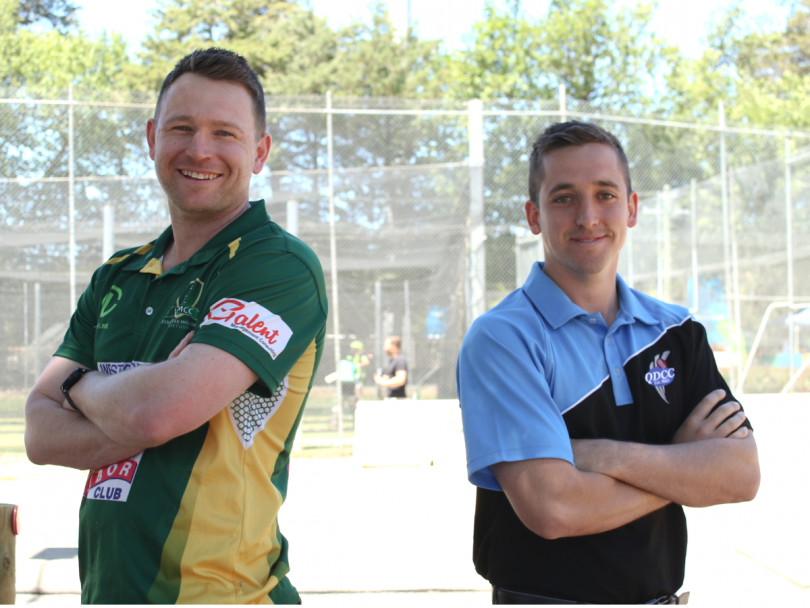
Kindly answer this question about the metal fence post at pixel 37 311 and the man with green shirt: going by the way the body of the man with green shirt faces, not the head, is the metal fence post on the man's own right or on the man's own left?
on the man's own right

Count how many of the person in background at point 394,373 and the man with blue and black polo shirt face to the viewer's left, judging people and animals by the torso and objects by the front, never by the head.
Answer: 1

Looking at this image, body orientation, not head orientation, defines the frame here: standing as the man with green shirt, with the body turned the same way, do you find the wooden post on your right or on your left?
on your right

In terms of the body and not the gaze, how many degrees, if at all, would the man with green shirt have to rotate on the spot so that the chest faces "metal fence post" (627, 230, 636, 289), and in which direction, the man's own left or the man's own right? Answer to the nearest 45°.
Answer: approximately 180°

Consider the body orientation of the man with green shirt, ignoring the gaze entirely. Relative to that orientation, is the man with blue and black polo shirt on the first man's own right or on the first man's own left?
on the first man's own left

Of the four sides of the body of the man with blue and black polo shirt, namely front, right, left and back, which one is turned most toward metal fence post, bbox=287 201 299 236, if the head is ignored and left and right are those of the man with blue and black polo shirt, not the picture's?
back

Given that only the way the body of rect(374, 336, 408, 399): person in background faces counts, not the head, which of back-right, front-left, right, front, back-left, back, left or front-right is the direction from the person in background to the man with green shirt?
left

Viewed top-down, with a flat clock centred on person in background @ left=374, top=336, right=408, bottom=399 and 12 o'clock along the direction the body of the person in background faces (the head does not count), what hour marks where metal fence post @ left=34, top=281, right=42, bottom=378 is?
The metal fence post is roughly at 12 o'clock from the person in background.

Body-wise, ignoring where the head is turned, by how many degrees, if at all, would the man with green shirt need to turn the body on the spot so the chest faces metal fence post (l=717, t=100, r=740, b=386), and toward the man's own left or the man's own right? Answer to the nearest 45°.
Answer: approximately 180°

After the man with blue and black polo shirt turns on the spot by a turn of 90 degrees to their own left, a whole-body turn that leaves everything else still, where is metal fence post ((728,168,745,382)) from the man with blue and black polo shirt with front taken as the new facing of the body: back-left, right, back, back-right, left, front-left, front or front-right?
front-left

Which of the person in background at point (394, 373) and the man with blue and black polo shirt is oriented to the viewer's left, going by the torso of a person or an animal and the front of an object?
the person in background

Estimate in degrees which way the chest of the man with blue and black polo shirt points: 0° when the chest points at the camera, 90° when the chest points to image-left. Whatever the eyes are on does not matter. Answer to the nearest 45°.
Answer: approximately 315°

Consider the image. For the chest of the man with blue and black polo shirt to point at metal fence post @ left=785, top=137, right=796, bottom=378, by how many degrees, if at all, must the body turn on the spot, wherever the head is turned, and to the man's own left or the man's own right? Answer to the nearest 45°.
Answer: approximately 135° to the man's own left

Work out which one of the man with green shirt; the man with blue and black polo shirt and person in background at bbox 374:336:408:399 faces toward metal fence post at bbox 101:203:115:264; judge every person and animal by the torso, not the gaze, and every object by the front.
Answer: the person in background

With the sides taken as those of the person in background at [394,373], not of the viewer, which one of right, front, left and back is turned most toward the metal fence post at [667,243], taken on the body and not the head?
back

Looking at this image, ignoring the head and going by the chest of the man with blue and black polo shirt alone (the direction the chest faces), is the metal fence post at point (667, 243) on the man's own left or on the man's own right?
on the man's own left

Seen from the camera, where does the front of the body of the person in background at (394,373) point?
to the viewer's left
